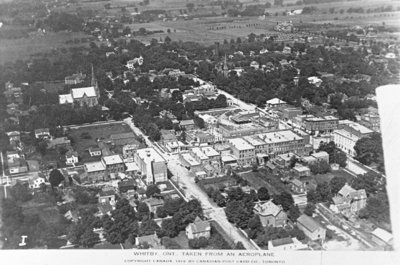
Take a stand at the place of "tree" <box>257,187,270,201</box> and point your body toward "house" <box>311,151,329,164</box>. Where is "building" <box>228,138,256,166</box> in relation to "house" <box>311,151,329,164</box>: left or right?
left

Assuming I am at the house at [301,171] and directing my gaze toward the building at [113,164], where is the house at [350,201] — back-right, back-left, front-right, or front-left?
back-left

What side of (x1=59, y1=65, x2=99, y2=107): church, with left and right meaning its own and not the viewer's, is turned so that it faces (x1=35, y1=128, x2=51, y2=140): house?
right

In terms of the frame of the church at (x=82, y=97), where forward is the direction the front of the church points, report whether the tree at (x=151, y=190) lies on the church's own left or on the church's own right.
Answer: on the church's own right

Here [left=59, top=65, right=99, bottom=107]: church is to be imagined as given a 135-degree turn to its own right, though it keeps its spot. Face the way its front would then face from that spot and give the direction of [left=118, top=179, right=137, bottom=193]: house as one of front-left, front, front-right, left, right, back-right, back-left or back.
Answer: front-left

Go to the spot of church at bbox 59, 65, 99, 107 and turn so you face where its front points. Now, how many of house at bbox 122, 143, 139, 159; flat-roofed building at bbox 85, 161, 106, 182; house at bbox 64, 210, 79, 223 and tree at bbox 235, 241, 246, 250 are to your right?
4

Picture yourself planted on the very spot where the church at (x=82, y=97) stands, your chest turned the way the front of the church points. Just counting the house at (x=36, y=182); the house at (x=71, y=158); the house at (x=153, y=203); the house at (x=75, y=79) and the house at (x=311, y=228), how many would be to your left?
1

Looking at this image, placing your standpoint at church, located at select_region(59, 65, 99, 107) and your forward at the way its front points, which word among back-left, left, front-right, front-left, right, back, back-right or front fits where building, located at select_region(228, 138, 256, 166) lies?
front-right

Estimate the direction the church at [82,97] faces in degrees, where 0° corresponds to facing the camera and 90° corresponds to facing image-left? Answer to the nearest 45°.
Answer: approximately 270°

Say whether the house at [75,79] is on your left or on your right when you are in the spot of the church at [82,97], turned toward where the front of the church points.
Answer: on your left

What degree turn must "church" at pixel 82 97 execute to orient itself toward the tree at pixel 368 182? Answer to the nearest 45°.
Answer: approximately 45° to its right

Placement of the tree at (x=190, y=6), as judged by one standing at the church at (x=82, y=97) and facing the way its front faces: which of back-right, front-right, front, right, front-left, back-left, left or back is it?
front-left

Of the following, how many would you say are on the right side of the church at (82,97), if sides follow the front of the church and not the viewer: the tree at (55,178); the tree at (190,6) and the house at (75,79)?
1

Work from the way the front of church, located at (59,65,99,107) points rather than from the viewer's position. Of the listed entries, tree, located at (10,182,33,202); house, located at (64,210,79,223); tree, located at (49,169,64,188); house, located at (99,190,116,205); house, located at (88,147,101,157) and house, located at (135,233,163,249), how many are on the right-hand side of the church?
6
